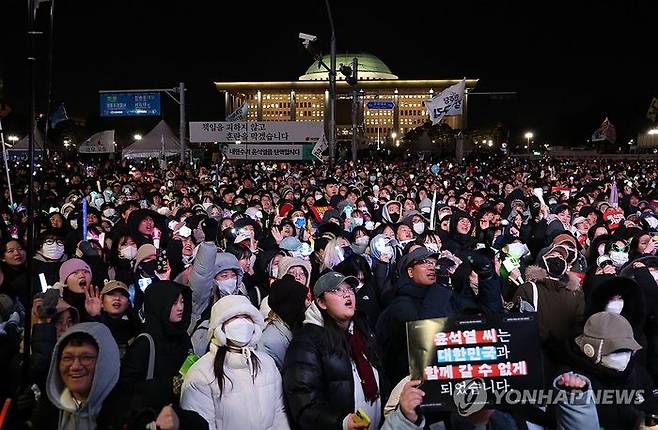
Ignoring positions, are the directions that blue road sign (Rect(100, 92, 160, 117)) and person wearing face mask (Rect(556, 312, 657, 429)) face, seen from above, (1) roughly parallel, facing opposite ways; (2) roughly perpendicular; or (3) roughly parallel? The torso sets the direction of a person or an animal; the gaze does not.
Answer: roughly parallel

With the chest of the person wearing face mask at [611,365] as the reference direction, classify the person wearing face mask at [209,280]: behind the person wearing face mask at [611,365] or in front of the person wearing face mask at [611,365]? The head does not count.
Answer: behind

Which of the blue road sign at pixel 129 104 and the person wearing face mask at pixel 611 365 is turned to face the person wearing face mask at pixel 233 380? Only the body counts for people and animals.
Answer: the blue road sign

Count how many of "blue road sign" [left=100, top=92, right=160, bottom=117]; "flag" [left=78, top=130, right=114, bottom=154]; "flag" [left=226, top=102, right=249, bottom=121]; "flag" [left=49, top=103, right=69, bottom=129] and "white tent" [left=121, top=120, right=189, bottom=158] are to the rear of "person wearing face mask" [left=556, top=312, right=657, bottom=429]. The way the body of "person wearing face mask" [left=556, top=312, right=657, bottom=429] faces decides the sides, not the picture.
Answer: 5

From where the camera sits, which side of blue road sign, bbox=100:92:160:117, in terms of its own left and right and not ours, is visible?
front

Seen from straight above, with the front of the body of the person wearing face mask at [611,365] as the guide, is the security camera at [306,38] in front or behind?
behind

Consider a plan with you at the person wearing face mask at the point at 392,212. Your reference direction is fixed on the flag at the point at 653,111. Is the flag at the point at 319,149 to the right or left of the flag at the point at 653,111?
left

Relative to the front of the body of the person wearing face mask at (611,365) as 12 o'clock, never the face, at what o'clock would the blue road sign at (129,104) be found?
The blue road sign is roughly at 6 o'clock from the person wearing face mask.

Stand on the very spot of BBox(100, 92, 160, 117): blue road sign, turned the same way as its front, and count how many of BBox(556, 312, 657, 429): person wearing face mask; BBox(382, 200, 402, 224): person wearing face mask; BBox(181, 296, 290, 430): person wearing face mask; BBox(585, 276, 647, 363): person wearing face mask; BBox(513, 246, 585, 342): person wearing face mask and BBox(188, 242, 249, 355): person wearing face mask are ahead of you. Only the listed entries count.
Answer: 6

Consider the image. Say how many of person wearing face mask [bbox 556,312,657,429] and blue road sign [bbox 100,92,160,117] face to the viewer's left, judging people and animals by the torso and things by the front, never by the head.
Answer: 0

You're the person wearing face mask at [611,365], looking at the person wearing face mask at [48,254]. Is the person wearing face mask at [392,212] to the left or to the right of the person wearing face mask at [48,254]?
right

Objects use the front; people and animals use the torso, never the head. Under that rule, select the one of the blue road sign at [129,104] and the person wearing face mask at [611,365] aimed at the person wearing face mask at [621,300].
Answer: the blue road sign

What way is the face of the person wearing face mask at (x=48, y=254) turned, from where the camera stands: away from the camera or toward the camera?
toward the camera

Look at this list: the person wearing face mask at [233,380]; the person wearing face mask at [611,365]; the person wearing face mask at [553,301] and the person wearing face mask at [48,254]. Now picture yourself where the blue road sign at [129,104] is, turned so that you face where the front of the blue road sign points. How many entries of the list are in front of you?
4

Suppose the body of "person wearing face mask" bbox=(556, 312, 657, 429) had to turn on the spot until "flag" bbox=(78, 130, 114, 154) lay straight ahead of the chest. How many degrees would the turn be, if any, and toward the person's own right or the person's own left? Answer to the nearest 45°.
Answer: approximately 180°

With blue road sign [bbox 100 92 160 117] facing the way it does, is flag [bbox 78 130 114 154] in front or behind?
in front

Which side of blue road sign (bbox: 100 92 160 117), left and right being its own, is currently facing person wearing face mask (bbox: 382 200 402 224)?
front
